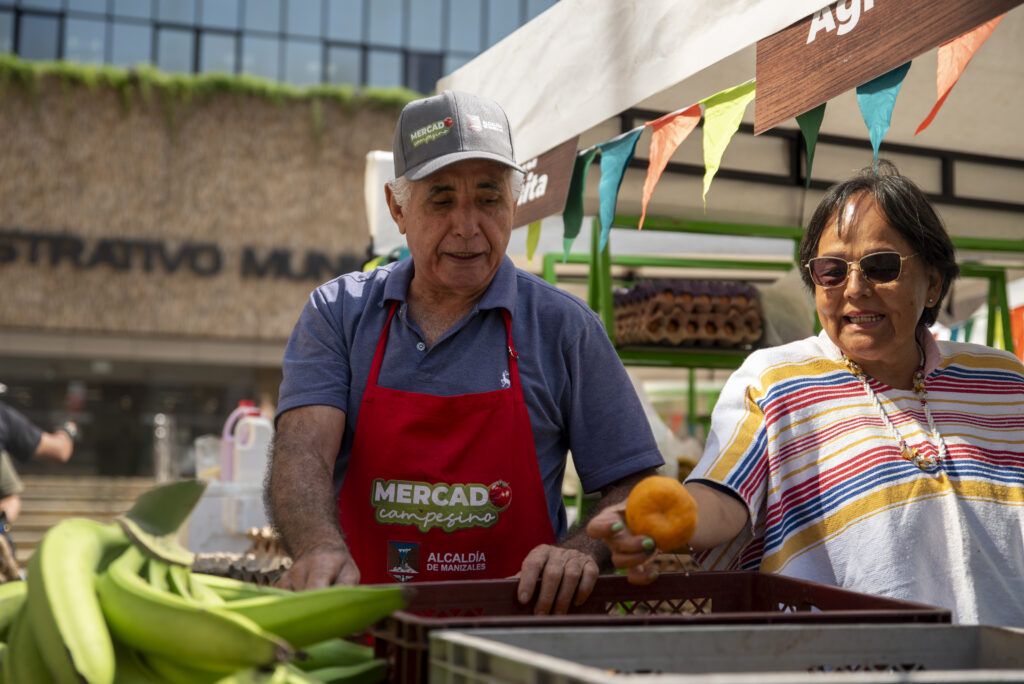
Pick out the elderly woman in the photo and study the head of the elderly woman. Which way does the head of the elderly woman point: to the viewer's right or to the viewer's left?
to the viewer's left

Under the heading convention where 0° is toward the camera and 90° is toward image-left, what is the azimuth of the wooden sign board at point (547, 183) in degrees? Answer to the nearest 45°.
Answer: approximately 45°

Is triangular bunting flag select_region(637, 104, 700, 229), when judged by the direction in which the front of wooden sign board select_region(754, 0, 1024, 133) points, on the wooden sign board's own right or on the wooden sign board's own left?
on the wooden sign board's own right

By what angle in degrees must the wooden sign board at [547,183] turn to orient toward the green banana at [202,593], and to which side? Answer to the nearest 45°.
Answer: approximately 45° to its left

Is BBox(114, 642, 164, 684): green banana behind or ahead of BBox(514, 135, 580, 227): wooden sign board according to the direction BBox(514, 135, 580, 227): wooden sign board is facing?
ahead

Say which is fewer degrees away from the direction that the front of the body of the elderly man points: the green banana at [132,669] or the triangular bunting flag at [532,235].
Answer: the green banana

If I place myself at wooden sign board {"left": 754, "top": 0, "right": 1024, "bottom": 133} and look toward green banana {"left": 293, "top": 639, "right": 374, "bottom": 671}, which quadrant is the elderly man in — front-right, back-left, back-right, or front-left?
front-right

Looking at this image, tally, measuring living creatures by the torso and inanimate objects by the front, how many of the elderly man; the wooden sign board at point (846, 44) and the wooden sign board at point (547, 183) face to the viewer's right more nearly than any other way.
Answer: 0

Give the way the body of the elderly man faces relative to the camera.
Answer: toward the camera
